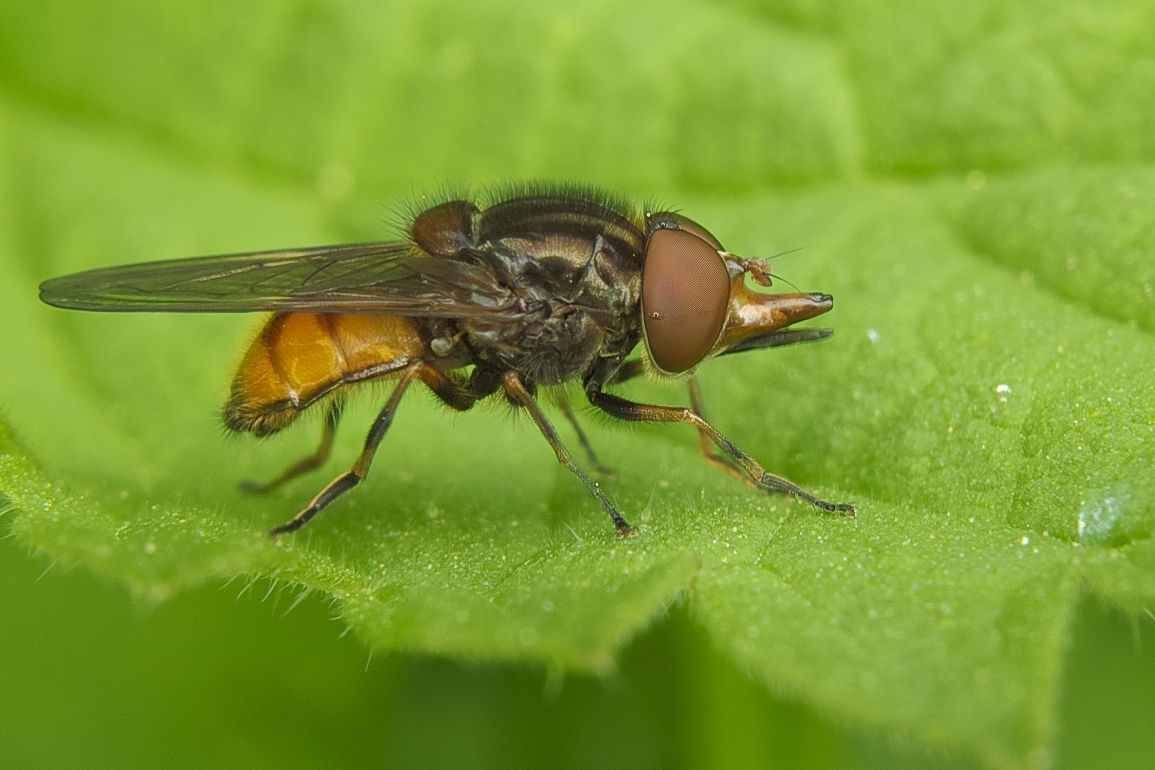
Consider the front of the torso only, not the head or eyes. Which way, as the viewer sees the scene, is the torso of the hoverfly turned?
to the viewer's right
